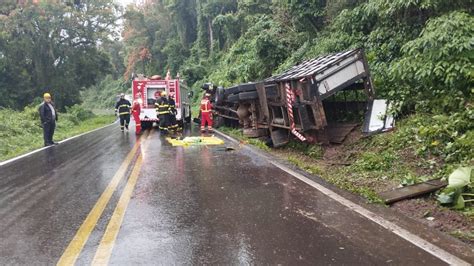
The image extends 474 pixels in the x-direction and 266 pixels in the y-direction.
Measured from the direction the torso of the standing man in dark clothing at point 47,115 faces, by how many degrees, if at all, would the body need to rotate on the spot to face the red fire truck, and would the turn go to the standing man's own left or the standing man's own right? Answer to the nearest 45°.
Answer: approximately 90° to the standing man's own left

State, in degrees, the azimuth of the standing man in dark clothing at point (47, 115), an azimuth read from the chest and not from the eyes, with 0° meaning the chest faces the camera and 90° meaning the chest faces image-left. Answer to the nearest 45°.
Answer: approximately 315°

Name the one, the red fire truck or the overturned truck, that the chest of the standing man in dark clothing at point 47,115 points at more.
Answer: the overturned truck

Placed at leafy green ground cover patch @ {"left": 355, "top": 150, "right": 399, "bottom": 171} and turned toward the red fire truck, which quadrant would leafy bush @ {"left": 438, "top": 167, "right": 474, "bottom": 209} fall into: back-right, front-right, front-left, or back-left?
back-left

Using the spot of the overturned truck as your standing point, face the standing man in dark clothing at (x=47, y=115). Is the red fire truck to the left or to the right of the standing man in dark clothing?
right

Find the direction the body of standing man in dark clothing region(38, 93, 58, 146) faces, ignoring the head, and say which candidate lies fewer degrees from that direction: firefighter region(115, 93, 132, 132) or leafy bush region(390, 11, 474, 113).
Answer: the leafy bush

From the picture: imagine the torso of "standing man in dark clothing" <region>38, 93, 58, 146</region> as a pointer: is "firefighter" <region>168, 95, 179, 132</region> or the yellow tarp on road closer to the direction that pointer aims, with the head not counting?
the yellow tarp on road

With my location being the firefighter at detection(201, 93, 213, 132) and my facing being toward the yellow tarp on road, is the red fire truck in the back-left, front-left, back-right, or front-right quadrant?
back-right

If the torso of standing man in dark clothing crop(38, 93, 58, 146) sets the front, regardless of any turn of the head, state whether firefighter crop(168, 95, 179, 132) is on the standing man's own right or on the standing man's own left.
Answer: on the standing man's own left

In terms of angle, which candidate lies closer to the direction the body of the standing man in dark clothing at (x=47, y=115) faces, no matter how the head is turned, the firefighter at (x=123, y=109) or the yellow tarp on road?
the yellow tarp on road

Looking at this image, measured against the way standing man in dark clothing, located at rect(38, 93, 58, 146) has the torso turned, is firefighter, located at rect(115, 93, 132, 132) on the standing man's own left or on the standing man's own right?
on the standing man's own left
